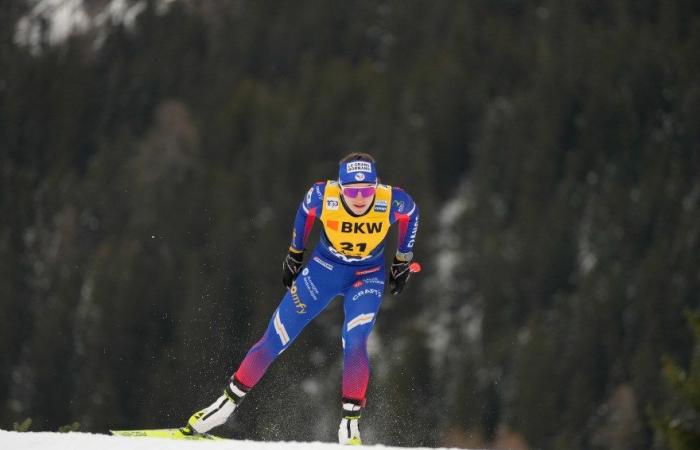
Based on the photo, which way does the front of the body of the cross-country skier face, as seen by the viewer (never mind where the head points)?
toward the camera
